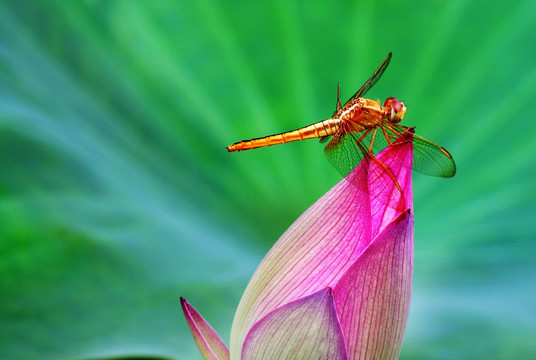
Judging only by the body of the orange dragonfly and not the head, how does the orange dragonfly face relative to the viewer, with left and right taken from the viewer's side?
facing to the right of the viewer
